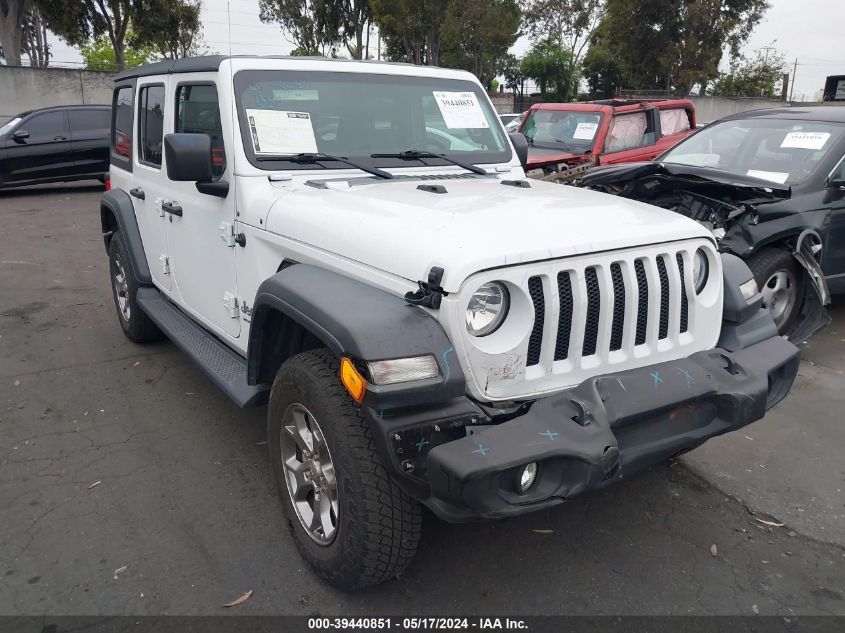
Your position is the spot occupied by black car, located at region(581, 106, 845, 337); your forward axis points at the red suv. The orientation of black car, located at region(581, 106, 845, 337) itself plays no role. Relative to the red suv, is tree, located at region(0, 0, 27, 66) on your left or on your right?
left

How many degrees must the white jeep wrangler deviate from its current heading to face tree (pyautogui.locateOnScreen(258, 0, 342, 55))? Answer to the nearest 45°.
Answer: approximately 135° to its left

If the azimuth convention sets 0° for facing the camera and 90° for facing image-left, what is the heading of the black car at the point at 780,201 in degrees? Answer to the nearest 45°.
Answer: approximately 45°

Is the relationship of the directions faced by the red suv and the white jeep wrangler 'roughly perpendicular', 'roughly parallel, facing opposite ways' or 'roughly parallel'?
roughly perpendicular

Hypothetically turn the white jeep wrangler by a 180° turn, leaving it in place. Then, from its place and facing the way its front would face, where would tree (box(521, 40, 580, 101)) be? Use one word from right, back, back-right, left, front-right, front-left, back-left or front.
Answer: front-right

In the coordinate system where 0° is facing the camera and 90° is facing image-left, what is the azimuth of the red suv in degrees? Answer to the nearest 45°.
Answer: approximately 45°

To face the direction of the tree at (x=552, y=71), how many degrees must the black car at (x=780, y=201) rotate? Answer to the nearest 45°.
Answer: approximately 135° to its right

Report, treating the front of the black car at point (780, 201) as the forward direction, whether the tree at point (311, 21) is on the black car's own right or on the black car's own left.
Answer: on the black car's own right

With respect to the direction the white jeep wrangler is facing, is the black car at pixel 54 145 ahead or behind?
behind

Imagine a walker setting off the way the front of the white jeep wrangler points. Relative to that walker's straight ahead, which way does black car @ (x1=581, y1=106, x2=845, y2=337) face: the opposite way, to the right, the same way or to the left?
to the right

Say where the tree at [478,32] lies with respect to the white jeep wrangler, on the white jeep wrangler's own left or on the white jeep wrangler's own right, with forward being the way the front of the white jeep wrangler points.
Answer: on the white jeep wrangler's own left

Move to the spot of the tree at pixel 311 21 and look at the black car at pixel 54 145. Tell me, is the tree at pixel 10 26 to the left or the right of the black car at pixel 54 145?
right
